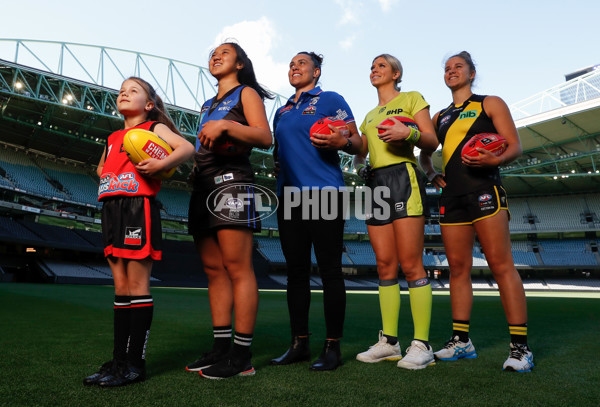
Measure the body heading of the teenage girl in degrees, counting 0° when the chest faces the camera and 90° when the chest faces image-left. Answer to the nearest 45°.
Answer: approximately 45°

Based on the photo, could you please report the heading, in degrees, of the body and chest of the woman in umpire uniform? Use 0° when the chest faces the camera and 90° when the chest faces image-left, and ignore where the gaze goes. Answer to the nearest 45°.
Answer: approximately 45°

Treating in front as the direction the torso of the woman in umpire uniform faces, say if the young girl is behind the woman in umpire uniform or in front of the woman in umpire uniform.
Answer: in front

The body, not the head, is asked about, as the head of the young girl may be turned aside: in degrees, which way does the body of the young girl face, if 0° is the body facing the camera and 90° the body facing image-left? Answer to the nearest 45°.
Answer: approximately 45°

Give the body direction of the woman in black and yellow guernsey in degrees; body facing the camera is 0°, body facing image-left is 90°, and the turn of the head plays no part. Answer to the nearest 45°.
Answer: approximately 45°

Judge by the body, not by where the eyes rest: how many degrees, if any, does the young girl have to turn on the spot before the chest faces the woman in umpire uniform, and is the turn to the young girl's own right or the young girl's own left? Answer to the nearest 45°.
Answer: approximately 135° to the young girl's own left
